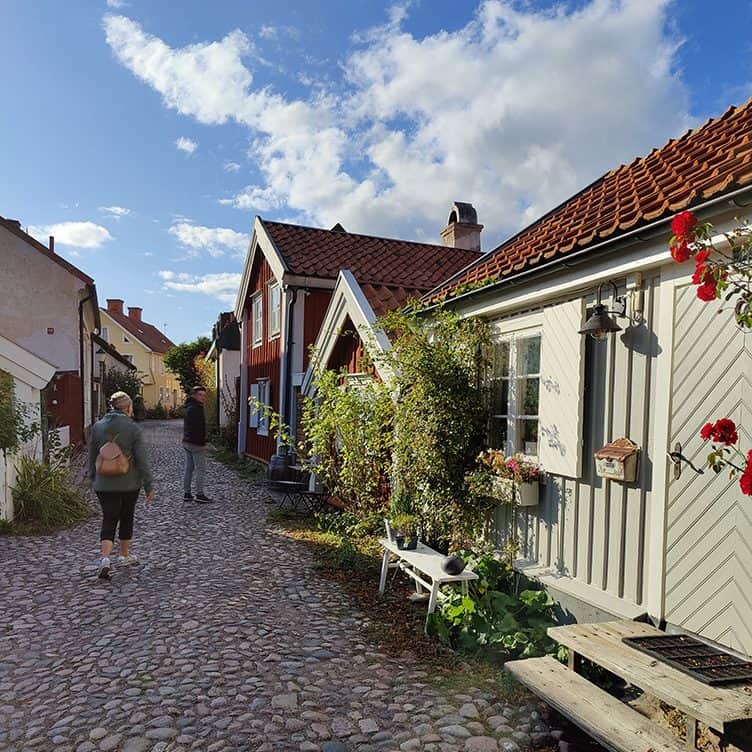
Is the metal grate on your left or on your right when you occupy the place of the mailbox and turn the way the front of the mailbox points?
on your left

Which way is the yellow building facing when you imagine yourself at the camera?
facing the viewer and to the right of the viewer

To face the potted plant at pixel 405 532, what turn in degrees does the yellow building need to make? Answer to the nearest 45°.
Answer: approximately 45° to its right

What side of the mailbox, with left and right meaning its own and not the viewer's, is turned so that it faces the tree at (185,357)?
right

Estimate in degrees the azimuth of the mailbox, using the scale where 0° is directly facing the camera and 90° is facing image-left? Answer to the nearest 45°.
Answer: approximately 45°

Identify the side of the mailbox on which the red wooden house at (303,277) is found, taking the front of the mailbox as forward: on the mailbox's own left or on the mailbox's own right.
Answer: on the mailbox's own right

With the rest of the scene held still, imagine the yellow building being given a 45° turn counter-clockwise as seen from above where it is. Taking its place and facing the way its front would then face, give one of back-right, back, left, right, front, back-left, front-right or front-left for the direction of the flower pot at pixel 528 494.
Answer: right

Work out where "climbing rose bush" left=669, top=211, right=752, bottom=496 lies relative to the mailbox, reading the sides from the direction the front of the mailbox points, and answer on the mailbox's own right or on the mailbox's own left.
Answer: on the mailbox's own left

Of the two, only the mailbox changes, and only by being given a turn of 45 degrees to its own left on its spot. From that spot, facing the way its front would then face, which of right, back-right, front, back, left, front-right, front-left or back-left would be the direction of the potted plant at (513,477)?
back-right

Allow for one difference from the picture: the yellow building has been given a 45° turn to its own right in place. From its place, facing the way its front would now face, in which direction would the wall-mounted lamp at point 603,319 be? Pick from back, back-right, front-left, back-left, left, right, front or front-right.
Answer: front

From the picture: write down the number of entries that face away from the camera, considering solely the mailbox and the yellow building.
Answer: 0

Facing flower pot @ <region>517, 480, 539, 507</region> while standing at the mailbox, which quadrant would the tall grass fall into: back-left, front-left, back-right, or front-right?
front-left

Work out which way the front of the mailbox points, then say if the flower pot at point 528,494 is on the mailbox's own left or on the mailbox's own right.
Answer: on the mailbox's own right
